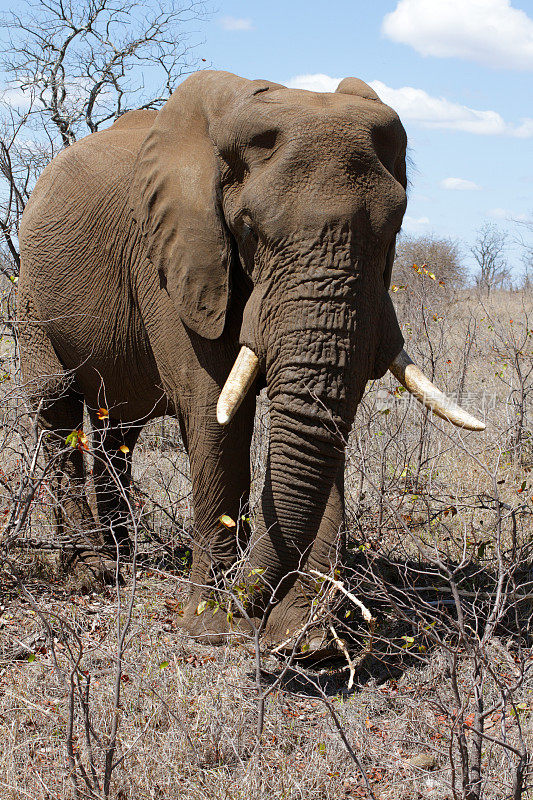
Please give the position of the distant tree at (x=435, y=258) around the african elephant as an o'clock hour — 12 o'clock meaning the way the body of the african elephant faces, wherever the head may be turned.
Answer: The distant tree is roughly at 8 o'clock from the african elephant.
